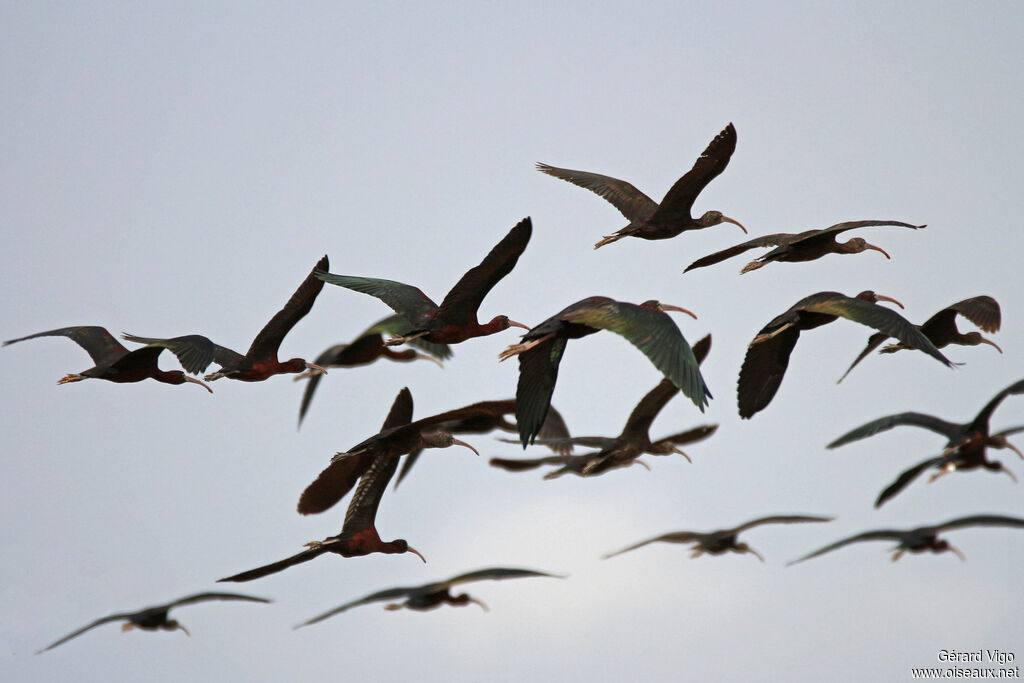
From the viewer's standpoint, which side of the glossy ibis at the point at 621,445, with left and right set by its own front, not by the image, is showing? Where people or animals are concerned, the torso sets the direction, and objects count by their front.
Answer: right

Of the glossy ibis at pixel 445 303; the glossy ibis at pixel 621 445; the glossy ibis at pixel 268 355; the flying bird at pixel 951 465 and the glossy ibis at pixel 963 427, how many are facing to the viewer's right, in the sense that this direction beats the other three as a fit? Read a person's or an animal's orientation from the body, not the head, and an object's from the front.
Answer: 5

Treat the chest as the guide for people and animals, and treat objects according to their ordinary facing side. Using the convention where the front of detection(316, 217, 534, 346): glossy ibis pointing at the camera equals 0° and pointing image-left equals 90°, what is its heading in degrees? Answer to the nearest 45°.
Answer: approximately 270°

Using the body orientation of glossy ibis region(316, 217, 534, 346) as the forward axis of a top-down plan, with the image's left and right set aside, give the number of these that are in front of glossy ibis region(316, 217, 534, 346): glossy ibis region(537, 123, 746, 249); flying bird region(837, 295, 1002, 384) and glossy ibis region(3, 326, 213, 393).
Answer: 2

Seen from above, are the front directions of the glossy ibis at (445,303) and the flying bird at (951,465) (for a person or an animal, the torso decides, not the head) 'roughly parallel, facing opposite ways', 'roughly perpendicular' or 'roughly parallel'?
roughly parallel

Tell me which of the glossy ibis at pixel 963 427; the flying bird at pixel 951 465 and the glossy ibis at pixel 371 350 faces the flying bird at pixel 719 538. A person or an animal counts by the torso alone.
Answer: the glossy ibis at pixel 371 350

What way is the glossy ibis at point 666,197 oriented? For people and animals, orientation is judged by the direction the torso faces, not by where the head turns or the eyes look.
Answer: to the viewer's right

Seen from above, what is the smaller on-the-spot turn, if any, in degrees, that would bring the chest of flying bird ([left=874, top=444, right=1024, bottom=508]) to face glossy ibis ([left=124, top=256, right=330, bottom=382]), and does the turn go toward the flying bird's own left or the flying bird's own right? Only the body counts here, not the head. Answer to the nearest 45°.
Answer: approximately 180°

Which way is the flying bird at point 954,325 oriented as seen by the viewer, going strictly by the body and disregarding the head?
to the viewer's right

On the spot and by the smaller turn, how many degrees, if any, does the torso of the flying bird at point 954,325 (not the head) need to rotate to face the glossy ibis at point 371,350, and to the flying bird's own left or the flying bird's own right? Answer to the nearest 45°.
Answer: approximately 180°

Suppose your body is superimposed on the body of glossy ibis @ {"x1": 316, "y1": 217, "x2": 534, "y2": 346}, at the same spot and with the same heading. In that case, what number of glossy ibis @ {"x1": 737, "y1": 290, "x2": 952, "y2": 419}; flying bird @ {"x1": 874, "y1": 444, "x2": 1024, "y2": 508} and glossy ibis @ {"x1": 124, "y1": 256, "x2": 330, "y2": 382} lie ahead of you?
2

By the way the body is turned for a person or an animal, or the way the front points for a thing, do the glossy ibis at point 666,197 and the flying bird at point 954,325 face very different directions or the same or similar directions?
same or similar directions

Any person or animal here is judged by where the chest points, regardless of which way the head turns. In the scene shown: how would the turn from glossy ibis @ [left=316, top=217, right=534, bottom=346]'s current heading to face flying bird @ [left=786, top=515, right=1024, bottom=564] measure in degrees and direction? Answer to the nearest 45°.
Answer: approximately 45° to its left

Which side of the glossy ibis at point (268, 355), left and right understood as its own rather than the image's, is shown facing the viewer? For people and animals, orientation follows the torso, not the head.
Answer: right

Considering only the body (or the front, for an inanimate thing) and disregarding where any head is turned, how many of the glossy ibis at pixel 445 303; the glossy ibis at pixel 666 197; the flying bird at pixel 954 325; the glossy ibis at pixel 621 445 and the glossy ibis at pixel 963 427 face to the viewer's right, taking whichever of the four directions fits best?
5

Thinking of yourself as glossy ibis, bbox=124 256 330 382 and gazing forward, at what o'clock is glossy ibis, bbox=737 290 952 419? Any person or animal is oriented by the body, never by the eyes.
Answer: glossy ibis, bbox=737 290 952 419 is roughly at 1 o'clock from glossy ibis, bbox=124 256 330 382.
